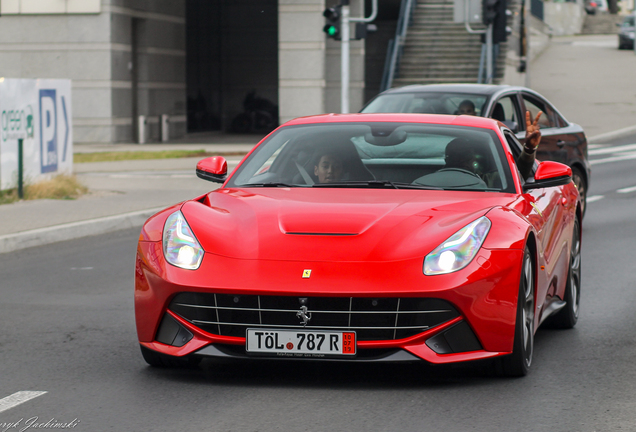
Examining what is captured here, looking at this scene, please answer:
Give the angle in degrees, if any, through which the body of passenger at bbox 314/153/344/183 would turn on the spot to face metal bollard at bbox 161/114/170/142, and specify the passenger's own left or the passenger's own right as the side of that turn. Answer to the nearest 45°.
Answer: approximately 180°

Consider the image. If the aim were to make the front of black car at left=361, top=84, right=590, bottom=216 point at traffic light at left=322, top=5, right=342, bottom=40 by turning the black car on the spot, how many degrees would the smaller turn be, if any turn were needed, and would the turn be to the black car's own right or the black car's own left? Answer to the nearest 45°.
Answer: approximately 135° to the black car's own right

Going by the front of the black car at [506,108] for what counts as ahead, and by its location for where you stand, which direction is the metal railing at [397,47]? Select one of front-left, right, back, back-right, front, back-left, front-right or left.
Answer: back-right

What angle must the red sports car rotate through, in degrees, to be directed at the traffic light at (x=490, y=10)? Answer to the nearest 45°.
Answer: approximately 135° to its right

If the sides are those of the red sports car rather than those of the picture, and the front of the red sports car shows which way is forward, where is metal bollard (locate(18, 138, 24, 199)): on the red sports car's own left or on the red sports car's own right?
on the red sports car's own right

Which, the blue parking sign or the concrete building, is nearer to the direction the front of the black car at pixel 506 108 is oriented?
the blue parking sign

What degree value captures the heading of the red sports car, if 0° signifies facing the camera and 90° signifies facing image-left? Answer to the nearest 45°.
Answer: approximately 45°

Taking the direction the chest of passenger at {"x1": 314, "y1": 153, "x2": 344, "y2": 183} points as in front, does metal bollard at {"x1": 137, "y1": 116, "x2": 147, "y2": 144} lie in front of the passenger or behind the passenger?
behind

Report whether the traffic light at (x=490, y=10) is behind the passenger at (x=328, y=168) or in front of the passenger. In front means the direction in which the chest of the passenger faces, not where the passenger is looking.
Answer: behind

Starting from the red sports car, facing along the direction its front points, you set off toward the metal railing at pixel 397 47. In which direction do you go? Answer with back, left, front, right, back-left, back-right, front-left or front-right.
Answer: back-right

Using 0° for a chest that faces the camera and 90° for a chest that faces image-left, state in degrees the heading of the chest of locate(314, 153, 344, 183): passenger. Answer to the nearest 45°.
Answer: approximately 0°

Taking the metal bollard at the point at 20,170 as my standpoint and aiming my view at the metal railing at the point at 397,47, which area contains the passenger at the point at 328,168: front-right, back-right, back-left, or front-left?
back-right
